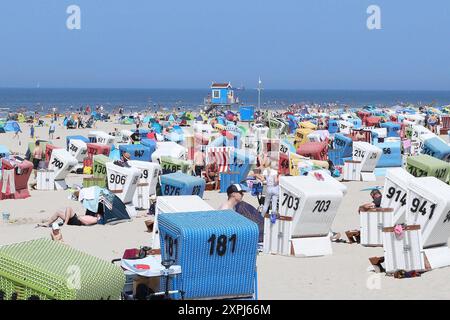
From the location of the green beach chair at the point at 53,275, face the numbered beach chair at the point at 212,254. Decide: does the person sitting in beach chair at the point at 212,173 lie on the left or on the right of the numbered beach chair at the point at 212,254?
left

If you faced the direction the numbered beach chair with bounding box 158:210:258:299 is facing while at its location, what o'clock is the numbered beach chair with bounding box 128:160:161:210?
the numbered beach chair with bounding box 128:160:161:210 is roughly at 1 o'clock from the numbered beach chair with bounding box 158:210:258:299.

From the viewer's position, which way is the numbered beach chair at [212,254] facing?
facing away from the viewer and to the left of the viewer

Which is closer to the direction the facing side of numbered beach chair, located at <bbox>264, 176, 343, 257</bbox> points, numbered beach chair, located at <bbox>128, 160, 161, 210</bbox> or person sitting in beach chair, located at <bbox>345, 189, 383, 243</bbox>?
the numbered beach chair

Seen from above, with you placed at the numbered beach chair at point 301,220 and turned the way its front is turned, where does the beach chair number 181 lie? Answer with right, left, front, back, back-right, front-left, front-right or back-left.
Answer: back-left

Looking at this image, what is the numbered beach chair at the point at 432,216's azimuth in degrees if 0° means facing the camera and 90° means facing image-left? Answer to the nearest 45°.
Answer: approximately 135°

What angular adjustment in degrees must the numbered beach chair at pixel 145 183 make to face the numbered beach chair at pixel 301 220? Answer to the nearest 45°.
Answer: approximately 180°
